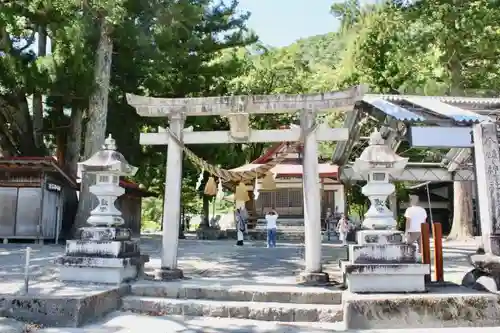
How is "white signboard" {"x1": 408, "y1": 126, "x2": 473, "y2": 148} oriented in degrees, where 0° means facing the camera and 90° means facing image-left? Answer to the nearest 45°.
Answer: approximately 0°

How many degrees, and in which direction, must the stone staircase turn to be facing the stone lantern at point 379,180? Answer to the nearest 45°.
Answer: approximately 90° to its left

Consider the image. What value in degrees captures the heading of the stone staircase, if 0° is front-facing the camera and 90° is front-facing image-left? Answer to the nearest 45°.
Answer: approximately 0°

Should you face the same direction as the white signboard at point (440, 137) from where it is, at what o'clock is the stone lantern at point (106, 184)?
The stone lantern is roughly at 2 o'clock from the white signboard.

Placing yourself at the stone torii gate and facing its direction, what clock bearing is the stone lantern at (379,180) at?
The stone lantern is roughly at 10 o'clock from the stone torii gate.

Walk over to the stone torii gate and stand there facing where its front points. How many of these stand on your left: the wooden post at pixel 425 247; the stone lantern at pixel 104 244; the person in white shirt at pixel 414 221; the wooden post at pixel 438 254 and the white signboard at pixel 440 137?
4

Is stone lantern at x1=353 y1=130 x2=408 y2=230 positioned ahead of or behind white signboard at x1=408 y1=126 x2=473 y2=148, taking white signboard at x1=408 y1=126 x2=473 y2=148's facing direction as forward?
ahead
